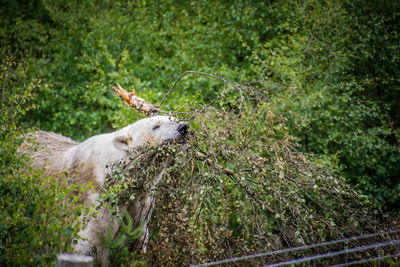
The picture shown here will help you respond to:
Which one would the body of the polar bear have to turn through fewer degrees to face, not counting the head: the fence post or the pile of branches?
the pile of branches

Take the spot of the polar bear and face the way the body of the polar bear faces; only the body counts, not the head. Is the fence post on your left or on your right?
on your right

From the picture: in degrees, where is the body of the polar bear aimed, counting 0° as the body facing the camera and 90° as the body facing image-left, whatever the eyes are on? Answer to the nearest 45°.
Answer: approximately 270°

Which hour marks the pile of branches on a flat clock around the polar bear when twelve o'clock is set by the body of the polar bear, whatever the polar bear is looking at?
The pile of branches is roughly at 1 o'clock from the polar bear.

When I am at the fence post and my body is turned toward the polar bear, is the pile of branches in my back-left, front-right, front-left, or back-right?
front-right
